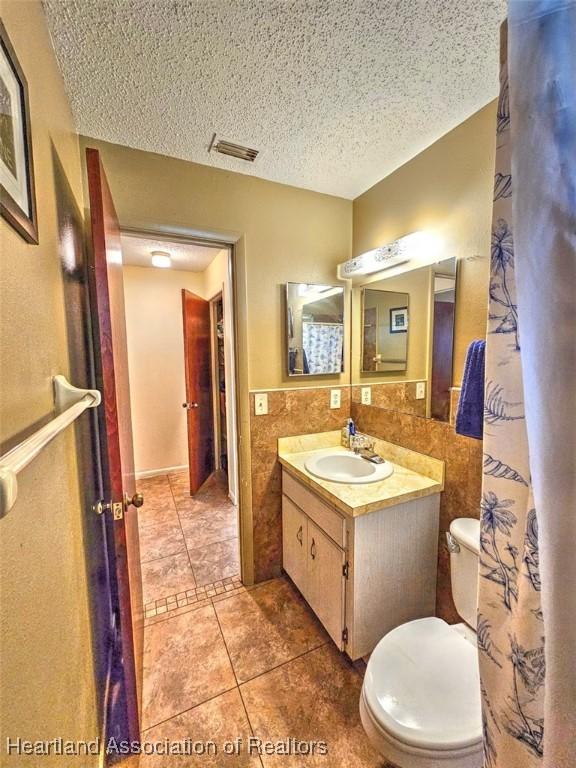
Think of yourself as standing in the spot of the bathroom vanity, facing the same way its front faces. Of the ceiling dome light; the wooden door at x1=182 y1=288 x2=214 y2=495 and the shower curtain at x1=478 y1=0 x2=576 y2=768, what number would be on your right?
2

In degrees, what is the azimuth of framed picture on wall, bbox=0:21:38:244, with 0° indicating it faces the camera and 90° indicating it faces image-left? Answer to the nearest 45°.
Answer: approximately 270°

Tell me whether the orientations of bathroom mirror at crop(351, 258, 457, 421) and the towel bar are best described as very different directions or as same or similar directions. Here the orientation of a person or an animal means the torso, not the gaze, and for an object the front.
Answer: very different directions

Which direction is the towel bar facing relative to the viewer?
to the viewer's right

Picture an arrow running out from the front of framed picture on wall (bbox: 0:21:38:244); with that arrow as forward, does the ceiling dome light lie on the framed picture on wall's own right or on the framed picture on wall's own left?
on the framed picture on wall's own left

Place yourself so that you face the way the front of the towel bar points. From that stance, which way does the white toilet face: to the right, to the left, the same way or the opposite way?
the opposite way

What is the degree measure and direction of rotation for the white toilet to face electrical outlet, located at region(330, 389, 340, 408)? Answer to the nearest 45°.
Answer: approximately 90° to its right

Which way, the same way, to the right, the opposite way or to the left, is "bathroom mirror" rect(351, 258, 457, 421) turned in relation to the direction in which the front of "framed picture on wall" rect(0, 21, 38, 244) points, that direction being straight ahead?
the opposite way

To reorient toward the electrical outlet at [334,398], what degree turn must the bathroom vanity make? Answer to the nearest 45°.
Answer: approximately 135° to its right

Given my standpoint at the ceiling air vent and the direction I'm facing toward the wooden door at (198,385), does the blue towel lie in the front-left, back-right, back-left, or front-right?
back-right
